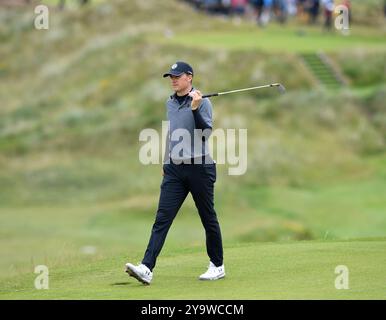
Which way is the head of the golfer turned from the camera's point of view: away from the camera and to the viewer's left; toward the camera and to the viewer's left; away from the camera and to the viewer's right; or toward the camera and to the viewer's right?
toward the camera and to the viewer's left

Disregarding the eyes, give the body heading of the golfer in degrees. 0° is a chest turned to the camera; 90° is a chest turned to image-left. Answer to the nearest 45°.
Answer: approximately 45°
